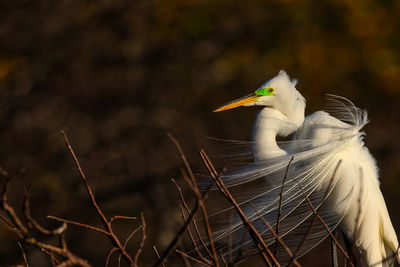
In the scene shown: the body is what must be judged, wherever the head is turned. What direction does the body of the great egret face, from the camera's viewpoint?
to the viewer's left

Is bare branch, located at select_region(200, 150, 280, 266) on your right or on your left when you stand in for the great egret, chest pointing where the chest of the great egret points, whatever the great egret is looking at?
on your left
